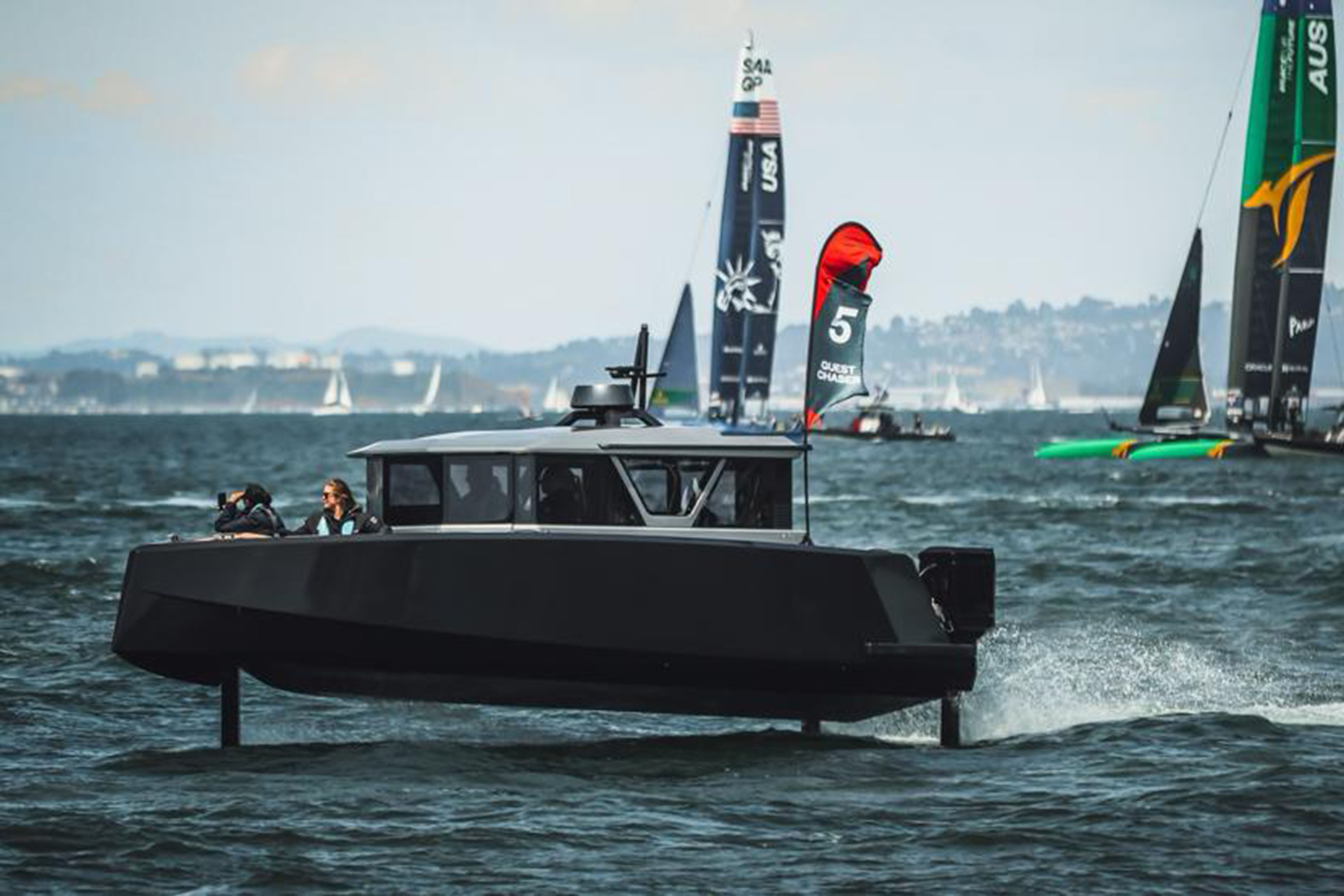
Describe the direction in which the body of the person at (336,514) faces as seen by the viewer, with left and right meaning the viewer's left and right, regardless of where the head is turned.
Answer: facing the viewer and to the left of the viewer

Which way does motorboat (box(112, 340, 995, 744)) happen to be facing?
to the viewer's left

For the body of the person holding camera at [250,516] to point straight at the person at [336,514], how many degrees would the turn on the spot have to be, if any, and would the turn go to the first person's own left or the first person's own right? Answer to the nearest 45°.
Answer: approximately 135° to the first person's own left

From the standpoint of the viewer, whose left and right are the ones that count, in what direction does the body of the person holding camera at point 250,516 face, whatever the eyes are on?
facing to the left of the viewer

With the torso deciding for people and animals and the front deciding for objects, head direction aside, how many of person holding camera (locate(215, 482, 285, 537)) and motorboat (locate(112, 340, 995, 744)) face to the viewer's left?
2

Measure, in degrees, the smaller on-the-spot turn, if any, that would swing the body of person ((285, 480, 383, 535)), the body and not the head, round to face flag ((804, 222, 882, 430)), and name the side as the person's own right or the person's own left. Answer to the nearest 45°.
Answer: approximately 135° to the person's own left

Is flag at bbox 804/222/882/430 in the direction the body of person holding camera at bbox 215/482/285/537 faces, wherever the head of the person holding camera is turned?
no

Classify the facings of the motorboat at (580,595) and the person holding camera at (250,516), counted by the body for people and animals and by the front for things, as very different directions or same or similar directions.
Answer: same or similar directions

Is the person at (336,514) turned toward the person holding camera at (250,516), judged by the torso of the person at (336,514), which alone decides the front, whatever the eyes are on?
no

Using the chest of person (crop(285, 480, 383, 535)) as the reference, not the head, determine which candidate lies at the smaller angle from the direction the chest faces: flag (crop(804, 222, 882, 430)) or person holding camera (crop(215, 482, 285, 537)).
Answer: the person holding camera
